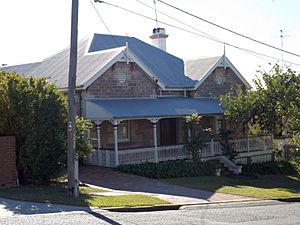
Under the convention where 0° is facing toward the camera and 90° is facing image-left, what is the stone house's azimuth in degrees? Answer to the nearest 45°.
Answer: approximately 315°

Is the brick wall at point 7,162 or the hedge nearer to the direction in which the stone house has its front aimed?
the hedge

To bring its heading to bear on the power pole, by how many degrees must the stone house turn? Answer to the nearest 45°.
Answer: approximately 45° to its right

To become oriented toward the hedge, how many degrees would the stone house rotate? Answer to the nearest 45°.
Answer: approximately 45° to its right

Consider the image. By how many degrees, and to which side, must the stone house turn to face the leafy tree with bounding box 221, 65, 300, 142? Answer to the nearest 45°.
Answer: approximately 45° to its left

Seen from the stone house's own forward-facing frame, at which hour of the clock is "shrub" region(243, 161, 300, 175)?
The shrub is roughly at 10 o'clock from the stone house.

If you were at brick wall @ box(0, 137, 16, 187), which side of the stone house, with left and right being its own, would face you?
right

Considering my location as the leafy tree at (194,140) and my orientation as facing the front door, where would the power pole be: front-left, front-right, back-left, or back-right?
back-left
